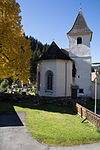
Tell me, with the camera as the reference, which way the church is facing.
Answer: facing away from the viewer and to the right of the viewer
